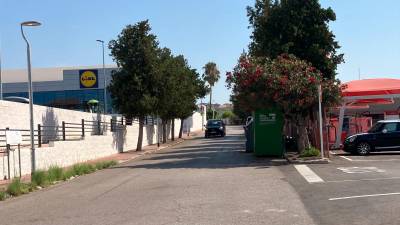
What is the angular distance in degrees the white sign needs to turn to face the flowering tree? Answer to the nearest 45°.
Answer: approximately 90° to its left

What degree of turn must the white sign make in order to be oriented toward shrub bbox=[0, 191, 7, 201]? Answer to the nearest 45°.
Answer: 0° — it already faces it

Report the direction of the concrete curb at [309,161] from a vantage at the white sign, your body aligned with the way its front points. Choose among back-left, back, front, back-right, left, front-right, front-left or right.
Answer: left

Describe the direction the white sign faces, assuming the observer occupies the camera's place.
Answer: facing the viewer

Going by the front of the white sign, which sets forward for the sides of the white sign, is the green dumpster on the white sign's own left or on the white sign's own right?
on the white sign's own left

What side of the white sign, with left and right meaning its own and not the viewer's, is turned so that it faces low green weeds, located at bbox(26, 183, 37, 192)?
front

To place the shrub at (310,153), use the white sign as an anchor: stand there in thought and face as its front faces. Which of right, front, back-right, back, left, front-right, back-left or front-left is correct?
left

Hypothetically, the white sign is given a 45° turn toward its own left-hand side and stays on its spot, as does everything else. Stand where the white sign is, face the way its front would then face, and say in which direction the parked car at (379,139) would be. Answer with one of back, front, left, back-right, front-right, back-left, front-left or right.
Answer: front-left

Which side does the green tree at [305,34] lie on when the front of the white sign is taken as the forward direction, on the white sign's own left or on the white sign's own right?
on the white sign's own left

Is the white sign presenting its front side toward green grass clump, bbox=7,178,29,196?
yes
